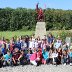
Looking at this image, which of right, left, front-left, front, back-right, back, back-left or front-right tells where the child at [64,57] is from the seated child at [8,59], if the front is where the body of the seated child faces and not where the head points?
front-left

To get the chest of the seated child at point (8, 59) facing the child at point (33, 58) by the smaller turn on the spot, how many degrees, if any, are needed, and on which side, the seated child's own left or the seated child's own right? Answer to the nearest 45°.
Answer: approximately 45° to the seated child's own left

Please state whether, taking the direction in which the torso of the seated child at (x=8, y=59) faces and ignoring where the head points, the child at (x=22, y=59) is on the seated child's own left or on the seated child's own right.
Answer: on the seated child's own left

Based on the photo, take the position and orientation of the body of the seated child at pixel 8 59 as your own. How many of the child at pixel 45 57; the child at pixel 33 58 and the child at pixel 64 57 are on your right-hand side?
0

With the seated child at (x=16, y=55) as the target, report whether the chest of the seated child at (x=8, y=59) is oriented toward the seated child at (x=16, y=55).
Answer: no

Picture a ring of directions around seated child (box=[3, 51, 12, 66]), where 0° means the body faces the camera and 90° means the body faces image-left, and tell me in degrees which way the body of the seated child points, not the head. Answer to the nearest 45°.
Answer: approximately 315°

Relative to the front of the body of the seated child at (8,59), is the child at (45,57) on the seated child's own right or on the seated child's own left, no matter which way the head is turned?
on the seated child's own left
